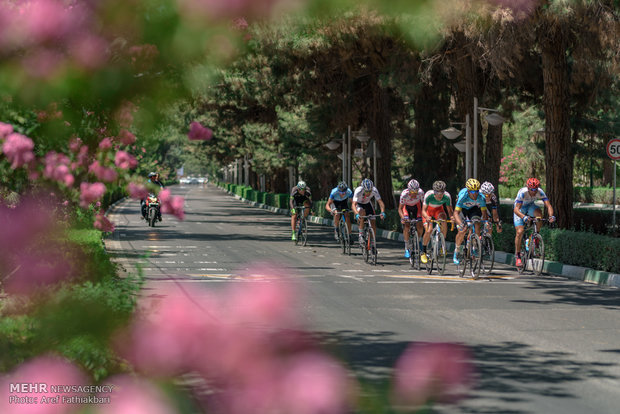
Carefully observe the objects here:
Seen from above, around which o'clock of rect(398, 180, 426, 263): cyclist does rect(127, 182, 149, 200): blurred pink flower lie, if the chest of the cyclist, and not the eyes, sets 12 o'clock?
The blurred pink flower is roughly at 12 o'clock from the cyclist.

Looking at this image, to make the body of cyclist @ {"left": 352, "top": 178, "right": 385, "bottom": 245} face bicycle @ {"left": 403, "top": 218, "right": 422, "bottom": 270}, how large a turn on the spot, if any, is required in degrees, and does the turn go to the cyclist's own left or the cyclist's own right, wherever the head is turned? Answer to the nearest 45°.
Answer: approximately 45° to the cyclist's own left

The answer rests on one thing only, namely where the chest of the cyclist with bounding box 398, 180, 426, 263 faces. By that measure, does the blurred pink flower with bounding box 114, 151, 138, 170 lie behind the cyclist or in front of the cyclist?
in front

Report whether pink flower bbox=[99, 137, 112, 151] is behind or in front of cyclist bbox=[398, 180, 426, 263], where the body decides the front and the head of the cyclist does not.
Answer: in front

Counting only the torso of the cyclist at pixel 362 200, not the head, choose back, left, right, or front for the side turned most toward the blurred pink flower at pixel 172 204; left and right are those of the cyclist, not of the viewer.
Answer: front

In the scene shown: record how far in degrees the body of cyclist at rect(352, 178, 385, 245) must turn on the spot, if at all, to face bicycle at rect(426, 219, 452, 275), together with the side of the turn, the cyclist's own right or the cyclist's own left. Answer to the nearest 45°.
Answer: approximately 45° to the cyclist's own left

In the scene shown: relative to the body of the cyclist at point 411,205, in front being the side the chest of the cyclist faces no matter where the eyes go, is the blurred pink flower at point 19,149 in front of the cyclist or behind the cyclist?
in front

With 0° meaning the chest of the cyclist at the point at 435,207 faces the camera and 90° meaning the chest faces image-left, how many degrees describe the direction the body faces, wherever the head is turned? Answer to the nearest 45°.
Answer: approximately 0°
